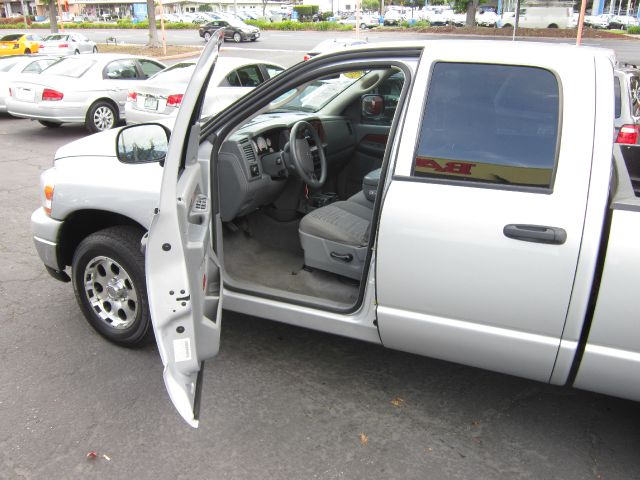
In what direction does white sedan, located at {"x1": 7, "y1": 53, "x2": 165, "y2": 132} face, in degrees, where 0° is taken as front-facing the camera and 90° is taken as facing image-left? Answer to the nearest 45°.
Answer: approximately 225°

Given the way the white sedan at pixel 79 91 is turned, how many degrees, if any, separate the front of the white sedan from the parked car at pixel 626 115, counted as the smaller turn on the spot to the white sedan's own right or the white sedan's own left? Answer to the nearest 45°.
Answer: approximately 90° to the white sedan's own right

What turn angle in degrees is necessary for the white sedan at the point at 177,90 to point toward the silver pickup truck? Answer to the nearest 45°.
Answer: approximately 135° to its right

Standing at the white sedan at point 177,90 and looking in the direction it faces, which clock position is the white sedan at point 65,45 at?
the white sedan at point 65,45 is roughly at 10 o'clock from the white sedan at point 177,90.

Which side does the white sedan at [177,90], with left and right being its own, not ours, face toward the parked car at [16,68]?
left

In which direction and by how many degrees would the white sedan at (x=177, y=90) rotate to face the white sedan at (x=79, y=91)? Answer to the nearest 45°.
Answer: approximately 90° to its left

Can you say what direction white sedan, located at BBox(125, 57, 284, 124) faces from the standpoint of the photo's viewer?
facing away from the viewer and to the right of the viewer

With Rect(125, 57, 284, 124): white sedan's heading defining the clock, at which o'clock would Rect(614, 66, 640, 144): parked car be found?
The parked car is roughly at 3 o'clock from the white sedan.

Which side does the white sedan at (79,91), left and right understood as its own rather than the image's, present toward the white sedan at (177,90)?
right

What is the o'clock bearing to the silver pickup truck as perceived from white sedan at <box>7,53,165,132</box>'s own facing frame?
The silver pickup truck is roughly at 4 o'clock from the white sedan.
